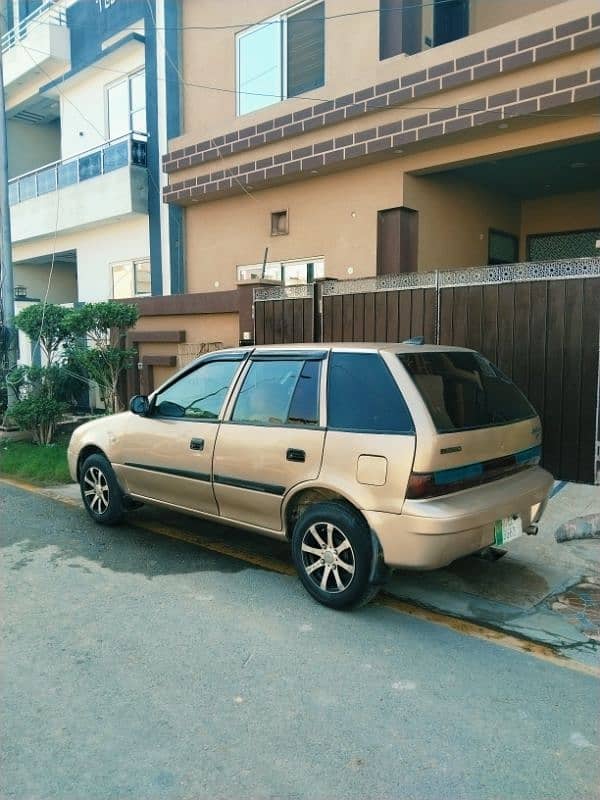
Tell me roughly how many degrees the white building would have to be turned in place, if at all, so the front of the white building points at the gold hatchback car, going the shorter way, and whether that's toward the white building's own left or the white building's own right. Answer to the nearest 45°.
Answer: approximately 45° to the white building's own left

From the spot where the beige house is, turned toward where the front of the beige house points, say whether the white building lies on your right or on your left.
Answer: on your right

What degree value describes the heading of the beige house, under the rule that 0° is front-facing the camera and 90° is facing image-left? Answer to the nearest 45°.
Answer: approximately 45°

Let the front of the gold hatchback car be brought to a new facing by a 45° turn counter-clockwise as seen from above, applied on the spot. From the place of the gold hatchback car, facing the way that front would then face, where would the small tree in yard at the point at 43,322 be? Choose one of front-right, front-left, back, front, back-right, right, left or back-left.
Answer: front-right

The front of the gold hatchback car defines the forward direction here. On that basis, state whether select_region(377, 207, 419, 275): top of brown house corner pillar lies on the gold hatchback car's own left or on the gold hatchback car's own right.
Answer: on the gold hatchback car's own right

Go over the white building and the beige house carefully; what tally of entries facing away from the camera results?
0

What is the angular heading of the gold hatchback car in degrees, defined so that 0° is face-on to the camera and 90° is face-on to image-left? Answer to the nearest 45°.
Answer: approximately 135°

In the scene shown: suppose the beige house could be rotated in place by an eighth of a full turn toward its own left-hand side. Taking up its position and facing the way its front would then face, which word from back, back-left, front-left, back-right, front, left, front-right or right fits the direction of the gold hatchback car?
front

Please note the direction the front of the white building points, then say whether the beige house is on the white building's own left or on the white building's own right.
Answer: on the white building's own left
